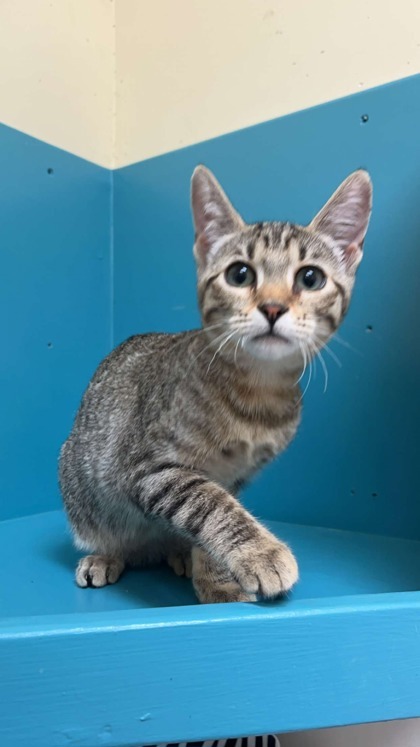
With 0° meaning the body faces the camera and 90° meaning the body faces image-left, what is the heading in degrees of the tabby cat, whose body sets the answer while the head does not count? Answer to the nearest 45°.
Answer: approximately 315°
